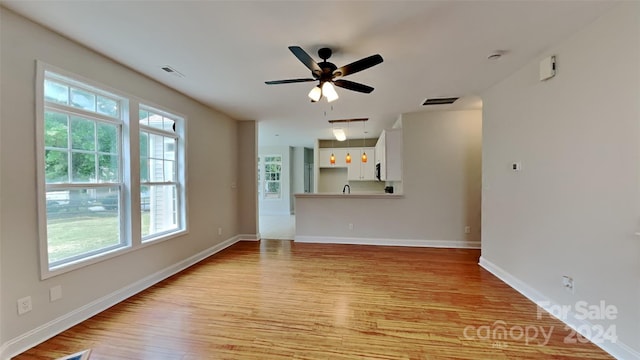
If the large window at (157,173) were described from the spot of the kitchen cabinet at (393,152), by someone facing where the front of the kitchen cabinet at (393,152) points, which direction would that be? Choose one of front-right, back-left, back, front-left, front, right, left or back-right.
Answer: front-left

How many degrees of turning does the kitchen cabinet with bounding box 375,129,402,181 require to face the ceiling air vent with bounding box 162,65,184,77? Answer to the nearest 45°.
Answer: approximately 45° to its left

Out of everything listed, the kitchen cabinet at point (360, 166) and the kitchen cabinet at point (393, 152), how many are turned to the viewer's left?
1

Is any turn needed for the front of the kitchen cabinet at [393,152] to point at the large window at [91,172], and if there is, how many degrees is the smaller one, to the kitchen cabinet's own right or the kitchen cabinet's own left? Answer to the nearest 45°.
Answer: approximately 45° to the kitchen cabinet's own left

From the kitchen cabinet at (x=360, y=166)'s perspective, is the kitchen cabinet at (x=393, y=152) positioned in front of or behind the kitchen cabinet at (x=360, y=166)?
in front

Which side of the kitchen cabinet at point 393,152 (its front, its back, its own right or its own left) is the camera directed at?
left

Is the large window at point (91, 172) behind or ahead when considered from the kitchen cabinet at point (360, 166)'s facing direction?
ahead

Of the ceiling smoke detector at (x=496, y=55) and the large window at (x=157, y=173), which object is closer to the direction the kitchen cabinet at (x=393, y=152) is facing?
the large window

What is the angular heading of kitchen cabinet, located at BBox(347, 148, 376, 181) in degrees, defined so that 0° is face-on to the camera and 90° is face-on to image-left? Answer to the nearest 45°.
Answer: approximately 0°

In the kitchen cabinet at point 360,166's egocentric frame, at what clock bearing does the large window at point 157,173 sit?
The large window is roughly at 1 o'clock from the kitchen cabinet.

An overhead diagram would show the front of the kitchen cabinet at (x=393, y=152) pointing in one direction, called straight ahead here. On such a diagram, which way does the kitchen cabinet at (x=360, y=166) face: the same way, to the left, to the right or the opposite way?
to the left

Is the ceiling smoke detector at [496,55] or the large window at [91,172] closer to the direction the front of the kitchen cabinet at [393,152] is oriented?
the large window

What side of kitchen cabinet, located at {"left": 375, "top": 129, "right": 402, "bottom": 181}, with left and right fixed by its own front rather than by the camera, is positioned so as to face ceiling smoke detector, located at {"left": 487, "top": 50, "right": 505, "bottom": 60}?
left

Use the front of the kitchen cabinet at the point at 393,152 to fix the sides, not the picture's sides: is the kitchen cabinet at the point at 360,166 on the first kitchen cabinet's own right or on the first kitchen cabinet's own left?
on the first kitchen cabinet's own right
